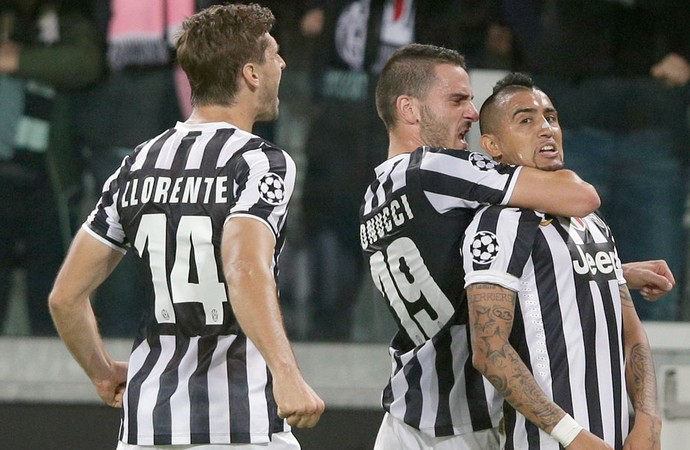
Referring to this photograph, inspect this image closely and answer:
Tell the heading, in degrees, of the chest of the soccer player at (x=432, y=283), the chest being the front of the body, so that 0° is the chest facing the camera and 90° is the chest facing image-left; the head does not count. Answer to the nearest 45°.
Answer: approximately 225°

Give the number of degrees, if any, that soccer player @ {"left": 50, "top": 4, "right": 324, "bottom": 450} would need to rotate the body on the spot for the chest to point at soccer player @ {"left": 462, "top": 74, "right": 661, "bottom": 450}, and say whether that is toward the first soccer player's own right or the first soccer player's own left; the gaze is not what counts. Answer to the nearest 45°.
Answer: approximately 45° to the first soccer player's own right

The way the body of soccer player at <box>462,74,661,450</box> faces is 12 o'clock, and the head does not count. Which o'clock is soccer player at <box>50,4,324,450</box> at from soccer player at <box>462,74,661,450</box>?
soccer player at <box>50,4,324,450</box> is roughly at 4 o'clock from soccer player at <box>462,74,661,450</box>.

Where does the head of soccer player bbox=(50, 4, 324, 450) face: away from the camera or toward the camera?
away from the camera

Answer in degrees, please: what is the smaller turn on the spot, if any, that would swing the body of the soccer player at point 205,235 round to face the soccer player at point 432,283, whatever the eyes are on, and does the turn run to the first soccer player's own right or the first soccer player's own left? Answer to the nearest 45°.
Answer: approximately 45° to the first soccer player's own right

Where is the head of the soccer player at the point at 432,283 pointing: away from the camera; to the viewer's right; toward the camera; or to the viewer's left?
to the viewer's right

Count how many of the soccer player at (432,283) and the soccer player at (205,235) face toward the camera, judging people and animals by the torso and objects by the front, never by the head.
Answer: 0
